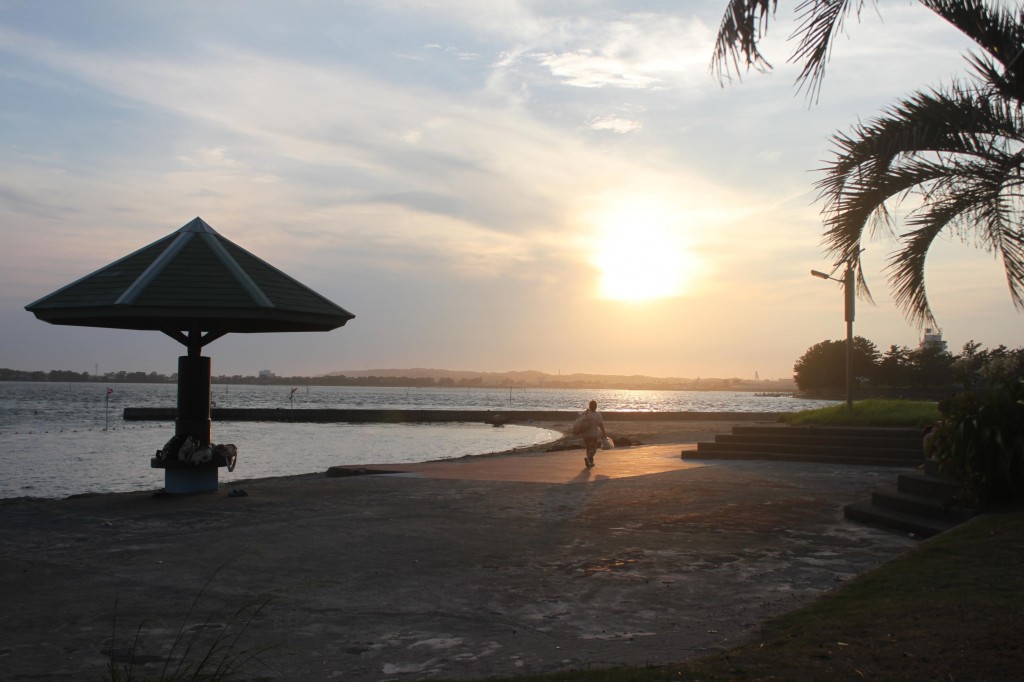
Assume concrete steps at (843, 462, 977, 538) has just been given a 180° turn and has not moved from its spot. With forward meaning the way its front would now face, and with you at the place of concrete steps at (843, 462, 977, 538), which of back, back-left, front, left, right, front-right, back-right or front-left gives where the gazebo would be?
back-left

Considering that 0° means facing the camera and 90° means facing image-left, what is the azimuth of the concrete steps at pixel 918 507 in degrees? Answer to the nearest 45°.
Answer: approximately 45°

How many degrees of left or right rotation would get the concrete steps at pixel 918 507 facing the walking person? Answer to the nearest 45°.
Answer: approximately 90° to its right
